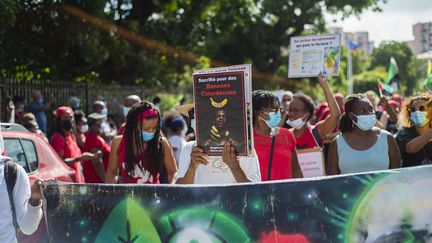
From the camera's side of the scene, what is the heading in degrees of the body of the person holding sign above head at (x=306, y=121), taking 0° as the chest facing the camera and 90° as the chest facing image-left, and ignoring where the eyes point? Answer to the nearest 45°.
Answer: approximately 45°

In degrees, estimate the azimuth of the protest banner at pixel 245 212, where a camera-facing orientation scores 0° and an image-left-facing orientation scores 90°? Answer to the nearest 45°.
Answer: approximately 0°

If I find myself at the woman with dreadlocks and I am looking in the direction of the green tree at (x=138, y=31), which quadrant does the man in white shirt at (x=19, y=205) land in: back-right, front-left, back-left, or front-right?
back-left

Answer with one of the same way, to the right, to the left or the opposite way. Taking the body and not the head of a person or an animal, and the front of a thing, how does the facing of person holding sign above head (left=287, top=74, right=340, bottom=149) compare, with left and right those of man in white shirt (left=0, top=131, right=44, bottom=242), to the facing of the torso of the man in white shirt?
to the right
